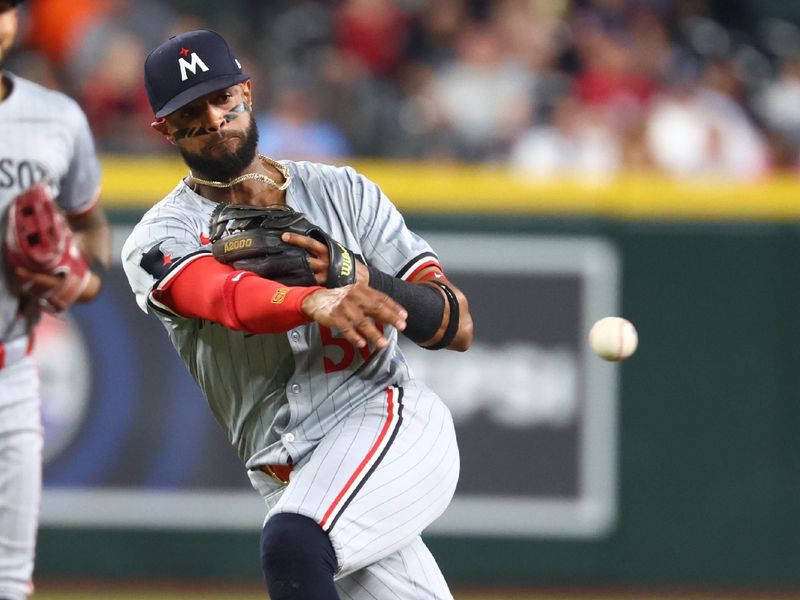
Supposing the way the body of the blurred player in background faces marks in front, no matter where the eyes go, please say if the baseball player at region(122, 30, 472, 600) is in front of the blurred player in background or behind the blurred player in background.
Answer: in front

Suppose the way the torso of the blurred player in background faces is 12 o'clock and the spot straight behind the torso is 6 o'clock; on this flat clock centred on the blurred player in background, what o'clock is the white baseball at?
The white baseball is roughly at 10 o'clock from the blurred player in background.

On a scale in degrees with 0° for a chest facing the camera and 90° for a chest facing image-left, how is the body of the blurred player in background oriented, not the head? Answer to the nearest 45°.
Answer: approximately 0°

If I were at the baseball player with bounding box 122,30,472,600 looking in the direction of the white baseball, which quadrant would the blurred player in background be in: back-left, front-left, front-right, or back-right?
back-left

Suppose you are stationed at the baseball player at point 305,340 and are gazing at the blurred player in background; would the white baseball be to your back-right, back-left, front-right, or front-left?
back-right
